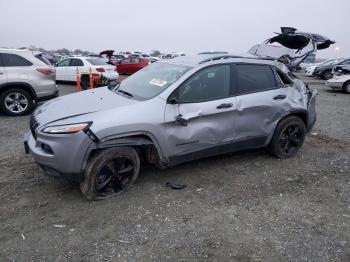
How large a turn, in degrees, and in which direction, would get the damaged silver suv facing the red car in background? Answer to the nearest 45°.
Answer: approximately 135° to its right

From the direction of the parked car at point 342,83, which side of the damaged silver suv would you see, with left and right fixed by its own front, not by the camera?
back

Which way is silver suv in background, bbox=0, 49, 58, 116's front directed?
to the viewer's left

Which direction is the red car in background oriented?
to the viewer's left

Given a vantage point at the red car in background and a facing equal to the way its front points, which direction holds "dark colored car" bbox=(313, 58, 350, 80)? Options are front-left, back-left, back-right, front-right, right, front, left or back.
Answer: back

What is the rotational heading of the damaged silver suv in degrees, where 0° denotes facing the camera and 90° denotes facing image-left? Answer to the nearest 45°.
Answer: approximately 45°

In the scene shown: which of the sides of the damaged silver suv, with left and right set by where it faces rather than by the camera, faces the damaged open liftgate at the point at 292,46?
back

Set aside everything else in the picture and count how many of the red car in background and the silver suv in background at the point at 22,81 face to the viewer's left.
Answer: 2

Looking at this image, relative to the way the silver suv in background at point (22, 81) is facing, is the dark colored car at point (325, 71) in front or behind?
behind
